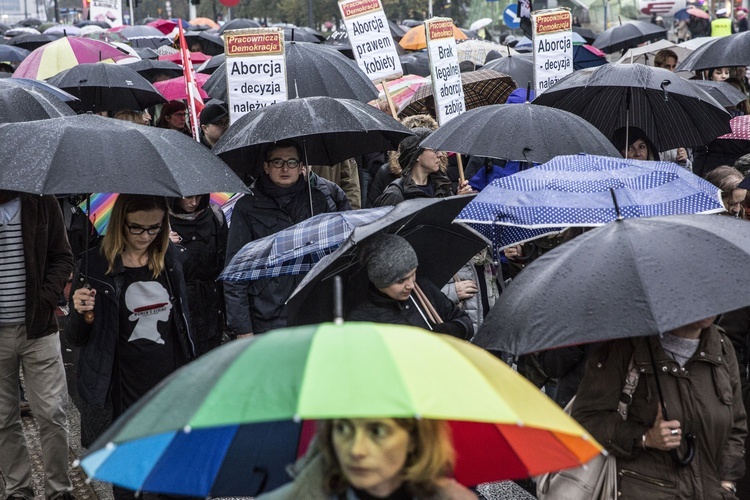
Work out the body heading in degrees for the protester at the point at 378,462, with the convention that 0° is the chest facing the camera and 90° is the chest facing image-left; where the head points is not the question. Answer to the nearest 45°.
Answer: approximately 45°

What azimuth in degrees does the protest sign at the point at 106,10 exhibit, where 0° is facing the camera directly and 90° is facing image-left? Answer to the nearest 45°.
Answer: approximately 0°

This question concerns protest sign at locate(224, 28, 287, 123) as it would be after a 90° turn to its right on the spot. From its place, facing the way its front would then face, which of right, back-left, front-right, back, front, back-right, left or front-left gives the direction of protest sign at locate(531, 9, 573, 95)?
back-right

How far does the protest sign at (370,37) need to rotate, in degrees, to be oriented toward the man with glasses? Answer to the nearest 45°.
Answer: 0° — it already faces them

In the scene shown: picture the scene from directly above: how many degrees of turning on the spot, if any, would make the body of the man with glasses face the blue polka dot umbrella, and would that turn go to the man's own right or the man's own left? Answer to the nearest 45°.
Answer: approximately 45° to the man's own left
